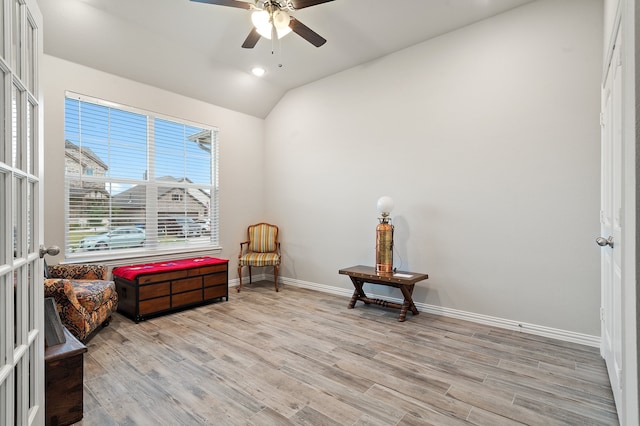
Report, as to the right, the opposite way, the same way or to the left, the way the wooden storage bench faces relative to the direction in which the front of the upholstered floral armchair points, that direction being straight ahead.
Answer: the same way

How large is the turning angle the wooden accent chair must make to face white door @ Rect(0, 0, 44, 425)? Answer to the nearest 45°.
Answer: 0° — it already faces it

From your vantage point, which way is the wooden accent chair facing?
toward the camera

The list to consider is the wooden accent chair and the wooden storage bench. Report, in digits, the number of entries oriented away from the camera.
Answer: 0

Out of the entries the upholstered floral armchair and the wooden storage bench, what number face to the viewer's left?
0

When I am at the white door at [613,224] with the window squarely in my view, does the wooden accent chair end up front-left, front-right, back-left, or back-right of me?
front-right

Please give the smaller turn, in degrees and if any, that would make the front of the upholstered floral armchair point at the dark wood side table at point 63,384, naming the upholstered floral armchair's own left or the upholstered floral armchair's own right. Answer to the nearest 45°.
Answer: approximately 45° to the upholstered floral armchair's own right

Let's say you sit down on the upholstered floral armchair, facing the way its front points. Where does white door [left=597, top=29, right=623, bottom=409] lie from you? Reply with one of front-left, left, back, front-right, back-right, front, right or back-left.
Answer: front

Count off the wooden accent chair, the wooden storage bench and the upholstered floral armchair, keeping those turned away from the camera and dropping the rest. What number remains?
0

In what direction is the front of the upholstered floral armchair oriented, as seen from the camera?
facing the viewer and to the right of the viewer

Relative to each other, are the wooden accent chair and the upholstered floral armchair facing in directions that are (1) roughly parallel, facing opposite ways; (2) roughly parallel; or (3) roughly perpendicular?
roughly perpendicular

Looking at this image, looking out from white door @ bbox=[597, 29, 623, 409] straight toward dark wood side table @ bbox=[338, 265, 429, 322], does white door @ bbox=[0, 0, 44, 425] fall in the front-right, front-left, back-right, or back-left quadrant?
front-left

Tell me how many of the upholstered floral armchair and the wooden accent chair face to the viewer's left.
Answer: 0
